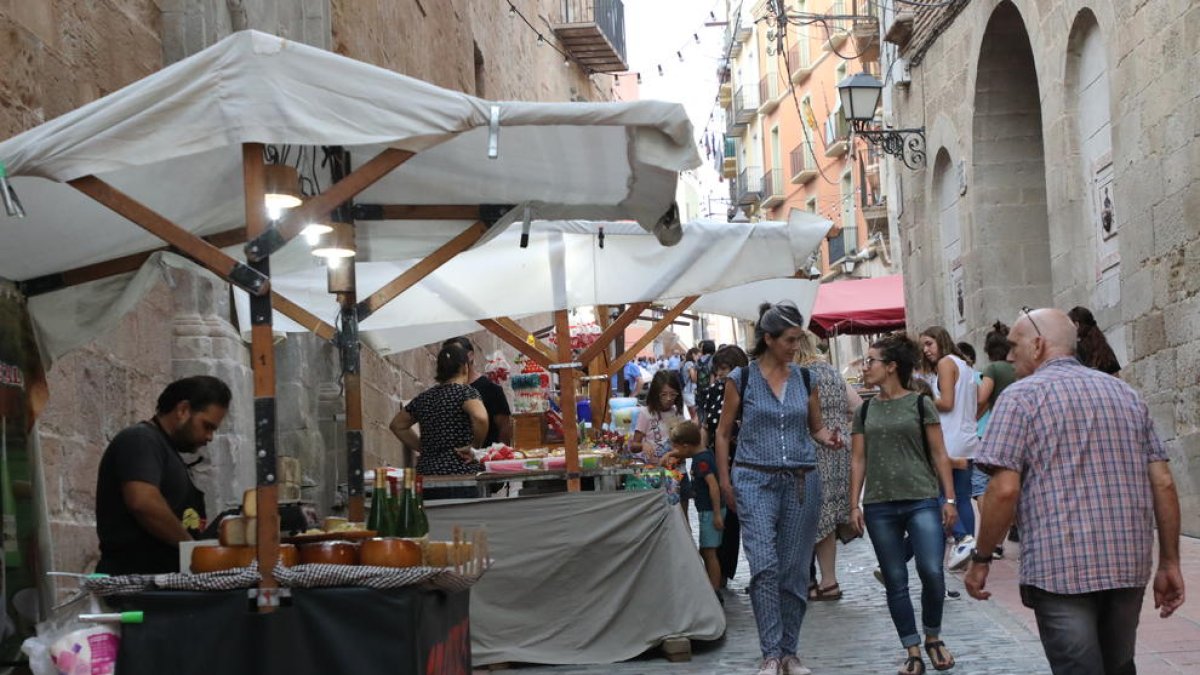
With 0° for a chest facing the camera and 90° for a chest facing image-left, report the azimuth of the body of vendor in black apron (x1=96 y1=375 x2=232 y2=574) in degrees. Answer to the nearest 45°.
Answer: approximately 270°

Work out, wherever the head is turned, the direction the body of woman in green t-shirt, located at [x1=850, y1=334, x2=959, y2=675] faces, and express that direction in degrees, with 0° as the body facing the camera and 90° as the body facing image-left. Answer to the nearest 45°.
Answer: approximately 0°

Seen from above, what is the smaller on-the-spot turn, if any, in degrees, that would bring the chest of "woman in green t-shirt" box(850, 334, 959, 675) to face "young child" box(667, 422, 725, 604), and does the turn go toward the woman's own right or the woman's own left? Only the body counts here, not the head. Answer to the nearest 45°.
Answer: approximately 135° to the woman's own right

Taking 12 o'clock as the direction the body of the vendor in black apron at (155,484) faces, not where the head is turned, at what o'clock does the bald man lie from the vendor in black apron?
The bald man is roughly at 1 o'clock from the vendor in black apron.

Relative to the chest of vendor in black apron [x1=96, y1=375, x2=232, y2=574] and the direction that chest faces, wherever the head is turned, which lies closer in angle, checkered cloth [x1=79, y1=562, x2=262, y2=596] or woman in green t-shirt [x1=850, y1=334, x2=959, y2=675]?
the woman in green t-shirt

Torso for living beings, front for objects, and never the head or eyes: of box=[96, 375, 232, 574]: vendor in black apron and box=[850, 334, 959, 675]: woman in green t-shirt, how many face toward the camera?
1
